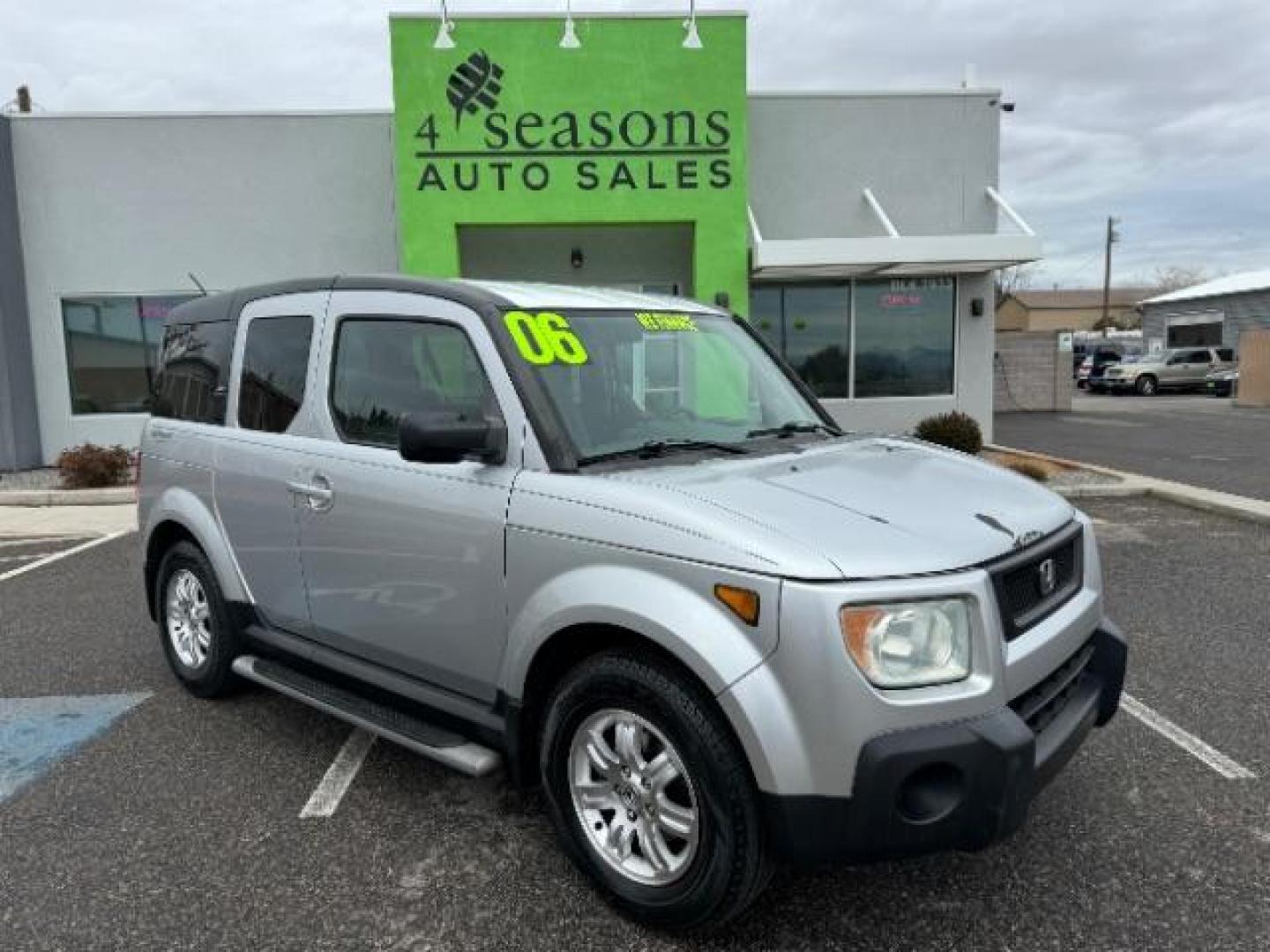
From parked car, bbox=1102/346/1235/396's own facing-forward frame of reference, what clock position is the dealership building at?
The dealership building is roughly at 11 o'clock from the parked car.

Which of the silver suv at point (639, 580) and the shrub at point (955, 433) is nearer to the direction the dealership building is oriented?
the silver suv

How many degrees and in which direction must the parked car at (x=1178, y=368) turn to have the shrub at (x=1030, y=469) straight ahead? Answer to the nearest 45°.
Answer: approximately 45° to its left

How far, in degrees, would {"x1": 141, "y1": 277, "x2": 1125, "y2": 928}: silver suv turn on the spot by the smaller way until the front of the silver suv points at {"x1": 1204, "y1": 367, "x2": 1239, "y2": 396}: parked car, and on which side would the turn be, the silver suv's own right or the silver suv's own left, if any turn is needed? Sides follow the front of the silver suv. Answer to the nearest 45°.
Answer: approximately 90° to the silver suv's own left

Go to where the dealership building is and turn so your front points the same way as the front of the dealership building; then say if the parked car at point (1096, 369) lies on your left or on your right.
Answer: on your left

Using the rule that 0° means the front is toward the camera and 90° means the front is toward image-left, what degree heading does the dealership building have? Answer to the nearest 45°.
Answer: approximately 0°

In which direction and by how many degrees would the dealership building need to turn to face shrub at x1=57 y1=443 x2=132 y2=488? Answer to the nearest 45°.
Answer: approximately 90° to its right

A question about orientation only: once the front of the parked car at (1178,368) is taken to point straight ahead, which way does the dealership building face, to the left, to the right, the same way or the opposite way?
to the left

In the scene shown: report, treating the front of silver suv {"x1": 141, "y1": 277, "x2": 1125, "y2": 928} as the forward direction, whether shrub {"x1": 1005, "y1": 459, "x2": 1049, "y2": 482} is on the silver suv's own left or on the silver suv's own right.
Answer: on the silver suv's own left

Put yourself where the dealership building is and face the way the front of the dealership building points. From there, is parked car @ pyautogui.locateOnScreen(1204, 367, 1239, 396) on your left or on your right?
on your left

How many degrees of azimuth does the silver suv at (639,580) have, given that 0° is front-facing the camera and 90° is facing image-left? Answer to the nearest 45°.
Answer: approximately 315°

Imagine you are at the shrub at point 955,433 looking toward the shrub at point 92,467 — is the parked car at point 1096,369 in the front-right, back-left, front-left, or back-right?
back-right
